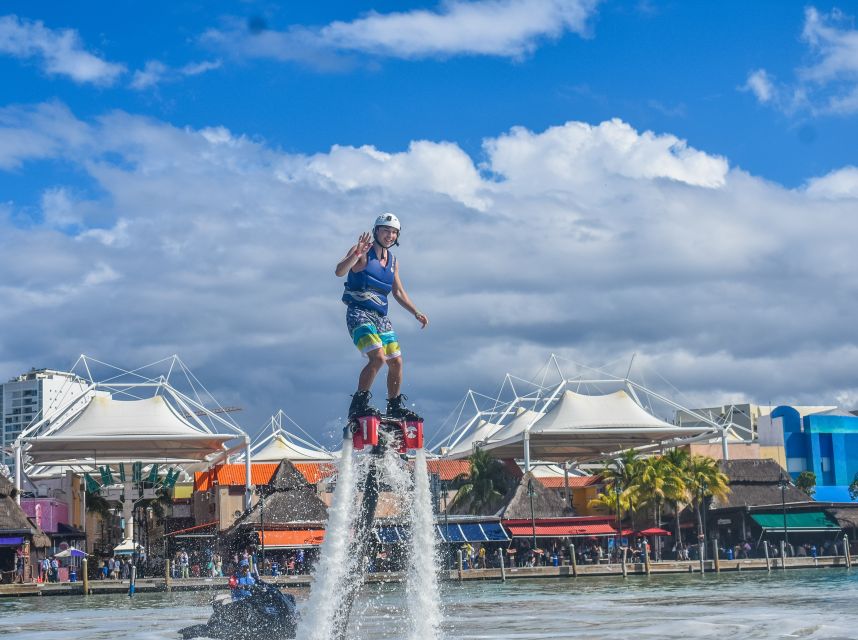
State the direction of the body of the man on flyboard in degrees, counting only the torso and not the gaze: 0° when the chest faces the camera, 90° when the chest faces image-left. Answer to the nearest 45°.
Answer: approximately 315°
